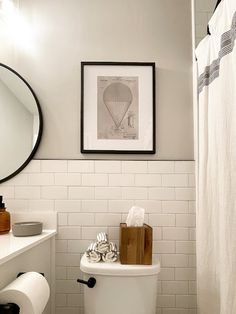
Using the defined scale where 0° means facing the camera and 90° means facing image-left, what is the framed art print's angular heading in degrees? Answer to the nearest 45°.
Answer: approximately 0°

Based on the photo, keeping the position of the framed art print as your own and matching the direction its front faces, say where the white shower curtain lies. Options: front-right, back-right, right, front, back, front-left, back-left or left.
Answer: front-left

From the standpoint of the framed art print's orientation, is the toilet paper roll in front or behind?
in front
